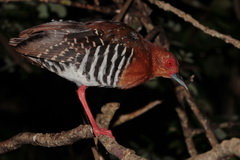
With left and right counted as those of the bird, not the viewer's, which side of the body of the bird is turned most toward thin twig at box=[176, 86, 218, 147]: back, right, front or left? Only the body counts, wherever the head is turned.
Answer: front

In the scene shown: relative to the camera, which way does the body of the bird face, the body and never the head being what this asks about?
to the viewer's right

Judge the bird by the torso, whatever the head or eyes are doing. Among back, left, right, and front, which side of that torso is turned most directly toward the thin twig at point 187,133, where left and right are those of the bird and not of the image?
front
